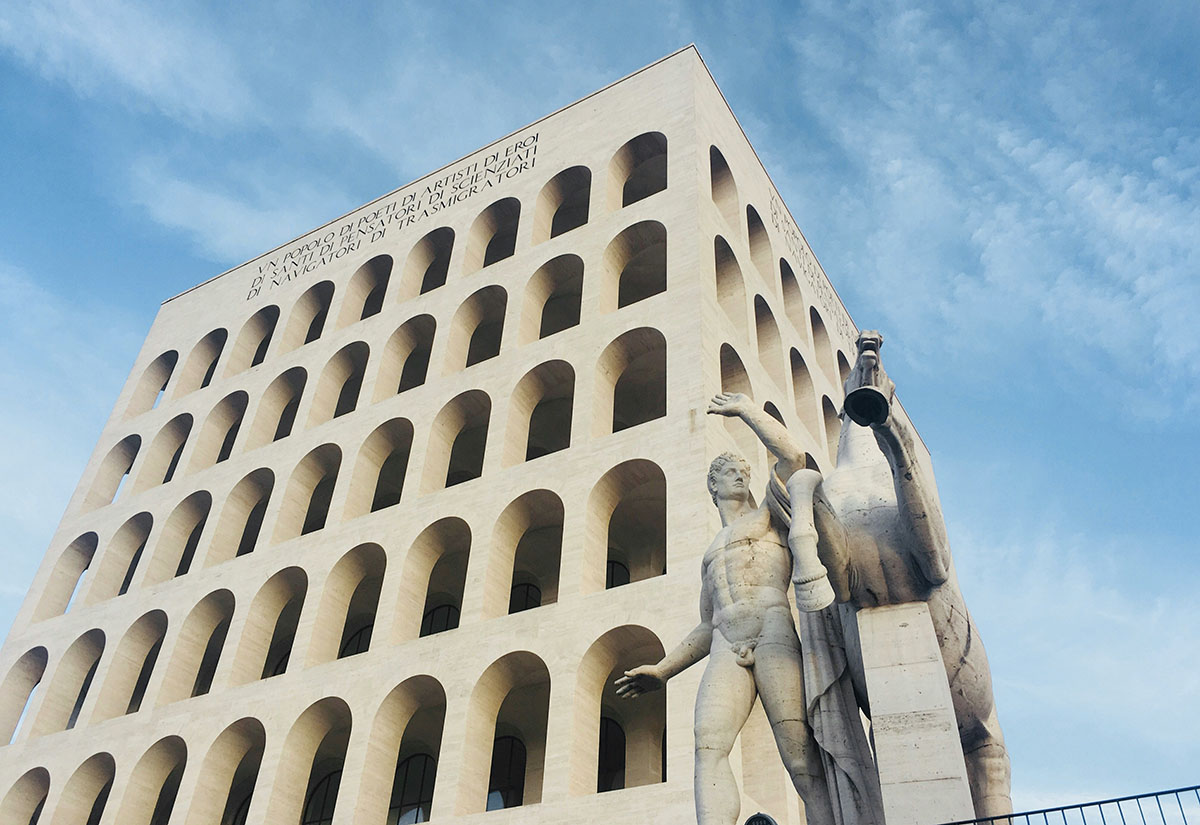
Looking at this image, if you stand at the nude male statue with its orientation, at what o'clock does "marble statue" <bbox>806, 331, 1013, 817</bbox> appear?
The marble statue is roughly at 10 o'clock from the nude male statue.

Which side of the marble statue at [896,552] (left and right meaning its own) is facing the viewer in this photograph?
front

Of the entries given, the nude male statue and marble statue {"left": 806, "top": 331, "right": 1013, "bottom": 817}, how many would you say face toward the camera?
2

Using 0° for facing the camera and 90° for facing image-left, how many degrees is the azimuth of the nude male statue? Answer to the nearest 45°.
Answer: approximately 0°

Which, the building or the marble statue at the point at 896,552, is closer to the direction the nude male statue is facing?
the marble statue

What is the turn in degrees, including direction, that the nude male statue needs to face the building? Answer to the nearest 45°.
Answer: approximately 135° to its right

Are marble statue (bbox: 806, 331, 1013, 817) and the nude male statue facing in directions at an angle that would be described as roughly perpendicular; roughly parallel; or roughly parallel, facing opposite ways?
roughly parallel
